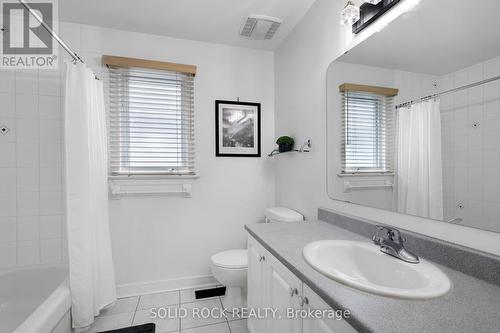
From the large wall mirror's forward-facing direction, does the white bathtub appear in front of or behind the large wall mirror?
in front

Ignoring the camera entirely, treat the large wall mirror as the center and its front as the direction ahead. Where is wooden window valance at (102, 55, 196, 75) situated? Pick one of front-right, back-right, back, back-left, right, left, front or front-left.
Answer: front-right

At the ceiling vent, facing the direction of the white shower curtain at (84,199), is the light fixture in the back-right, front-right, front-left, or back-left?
back-left

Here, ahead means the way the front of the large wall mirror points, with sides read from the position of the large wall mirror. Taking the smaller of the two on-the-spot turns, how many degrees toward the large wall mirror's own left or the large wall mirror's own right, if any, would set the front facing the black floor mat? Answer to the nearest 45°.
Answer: approximately 45° to the large wall mirror's own right

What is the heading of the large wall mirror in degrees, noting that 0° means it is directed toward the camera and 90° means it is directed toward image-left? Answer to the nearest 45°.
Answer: approximately 45°

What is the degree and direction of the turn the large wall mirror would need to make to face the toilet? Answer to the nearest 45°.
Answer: approximately 45° to its right

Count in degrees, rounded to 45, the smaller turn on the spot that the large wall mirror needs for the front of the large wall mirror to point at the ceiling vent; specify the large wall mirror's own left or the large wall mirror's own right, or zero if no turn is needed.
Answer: approximately 45° to the large wall mirror's own right

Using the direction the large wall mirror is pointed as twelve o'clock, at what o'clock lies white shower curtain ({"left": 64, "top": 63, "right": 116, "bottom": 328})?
The white shower curtain is roughly at 1 o'clock from the large wall mirror.
